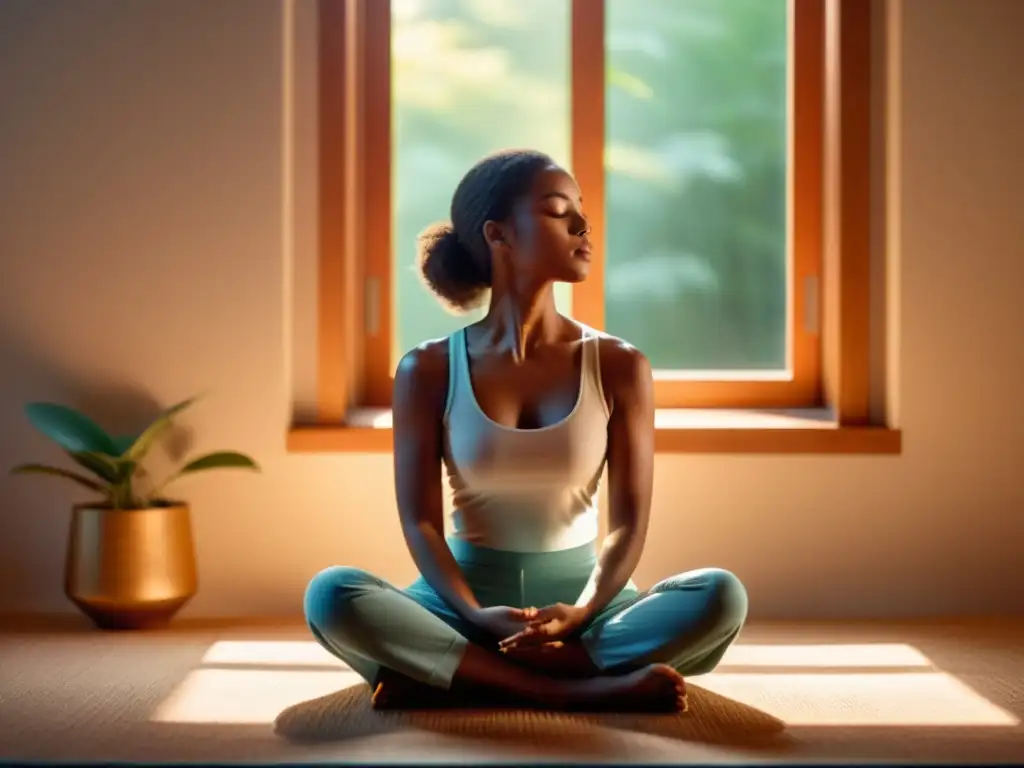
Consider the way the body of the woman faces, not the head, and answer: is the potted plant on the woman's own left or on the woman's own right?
on the woman's own right

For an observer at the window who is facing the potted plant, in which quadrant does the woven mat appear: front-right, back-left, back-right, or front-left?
front-left

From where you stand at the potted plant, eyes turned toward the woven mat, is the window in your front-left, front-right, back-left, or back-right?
front-left

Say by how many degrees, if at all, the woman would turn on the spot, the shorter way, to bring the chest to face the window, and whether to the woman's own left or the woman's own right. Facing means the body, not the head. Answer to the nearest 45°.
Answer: approximately 180°

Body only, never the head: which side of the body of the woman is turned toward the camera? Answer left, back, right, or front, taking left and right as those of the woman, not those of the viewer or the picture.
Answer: front

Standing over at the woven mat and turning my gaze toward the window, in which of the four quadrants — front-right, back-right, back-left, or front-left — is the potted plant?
front-left

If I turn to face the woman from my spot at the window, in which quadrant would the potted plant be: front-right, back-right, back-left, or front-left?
front-right
